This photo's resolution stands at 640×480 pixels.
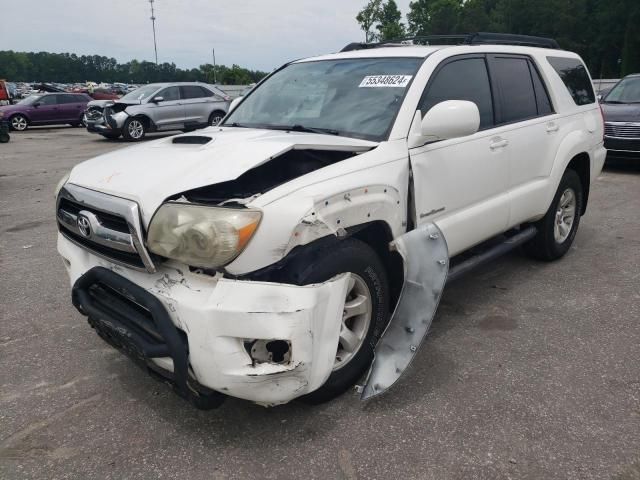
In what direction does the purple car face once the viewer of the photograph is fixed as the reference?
facing to the left of the viewer

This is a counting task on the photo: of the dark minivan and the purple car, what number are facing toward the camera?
1

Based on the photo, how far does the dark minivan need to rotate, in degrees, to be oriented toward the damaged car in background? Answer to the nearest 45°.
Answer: approximately 90° to its right

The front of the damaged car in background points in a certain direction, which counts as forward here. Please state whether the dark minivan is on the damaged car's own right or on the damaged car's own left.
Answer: on the damaged car's own left

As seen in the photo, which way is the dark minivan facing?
toward the camera

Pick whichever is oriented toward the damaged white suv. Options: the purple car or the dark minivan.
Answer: the dark minivan

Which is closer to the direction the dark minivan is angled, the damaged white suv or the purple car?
the damaged white suv

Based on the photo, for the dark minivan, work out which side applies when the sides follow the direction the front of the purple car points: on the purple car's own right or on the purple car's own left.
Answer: on the purple car's own left

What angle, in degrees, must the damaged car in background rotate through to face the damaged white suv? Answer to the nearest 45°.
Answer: approximately 45° to its left

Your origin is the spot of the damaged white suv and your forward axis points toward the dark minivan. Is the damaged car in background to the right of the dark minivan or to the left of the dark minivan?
left

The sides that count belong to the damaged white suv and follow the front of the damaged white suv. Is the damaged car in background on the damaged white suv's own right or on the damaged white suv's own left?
on the damaged white suv's own right

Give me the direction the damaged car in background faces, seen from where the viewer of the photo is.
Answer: facing the viewer and to the left of the viewer
